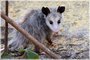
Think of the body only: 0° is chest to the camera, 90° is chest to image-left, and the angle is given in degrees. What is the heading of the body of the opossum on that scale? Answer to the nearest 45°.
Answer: approximately 315°
